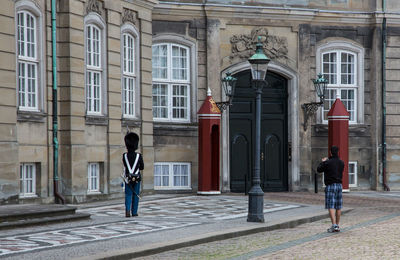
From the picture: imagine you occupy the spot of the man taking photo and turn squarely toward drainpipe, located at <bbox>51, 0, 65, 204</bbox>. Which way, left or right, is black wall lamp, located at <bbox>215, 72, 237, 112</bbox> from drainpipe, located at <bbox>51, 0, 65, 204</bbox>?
right

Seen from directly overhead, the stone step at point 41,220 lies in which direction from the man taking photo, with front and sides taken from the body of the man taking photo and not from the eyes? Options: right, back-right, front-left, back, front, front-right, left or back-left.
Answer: front-left

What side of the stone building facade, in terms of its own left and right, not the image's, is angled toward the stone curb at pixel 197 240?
front

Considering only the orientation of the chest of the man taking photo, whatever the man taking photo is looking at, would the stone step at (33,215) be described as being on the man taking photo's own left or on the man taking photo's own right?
on the man taking photo's own left

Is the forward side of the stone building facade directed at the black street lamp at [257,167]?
yes

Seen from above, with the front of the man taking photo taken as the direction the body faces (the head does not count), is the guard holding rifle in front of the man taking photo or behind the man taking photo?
in front

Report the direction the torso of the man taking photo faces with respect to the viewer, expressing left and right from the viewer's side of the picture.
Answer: facing away from the viewer and to the left of the viewer

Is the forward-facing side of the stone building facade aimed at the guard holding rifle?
yes

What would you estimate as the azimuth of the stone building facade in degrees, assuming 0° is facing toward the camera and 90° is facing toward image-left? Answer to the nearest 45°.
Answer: approximately 0°
